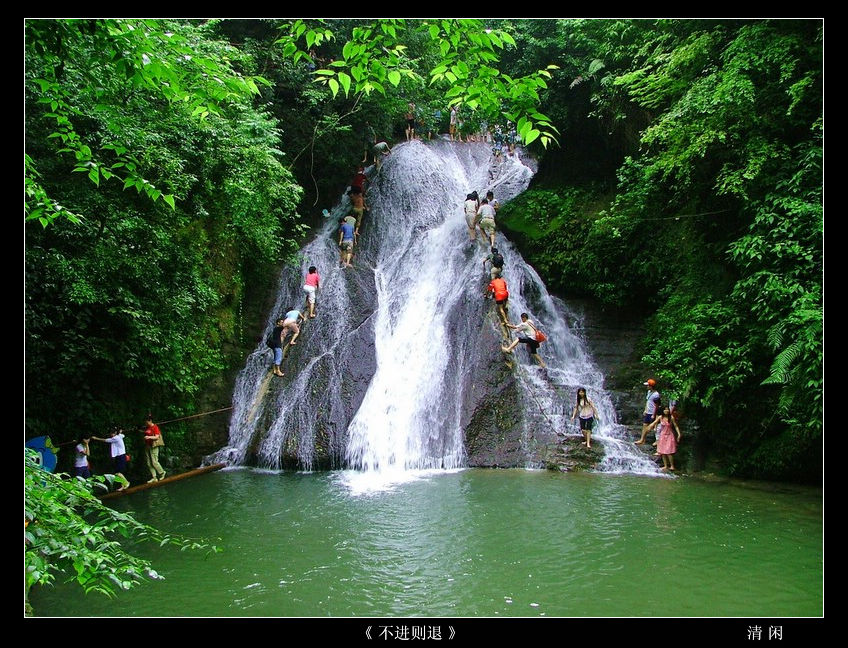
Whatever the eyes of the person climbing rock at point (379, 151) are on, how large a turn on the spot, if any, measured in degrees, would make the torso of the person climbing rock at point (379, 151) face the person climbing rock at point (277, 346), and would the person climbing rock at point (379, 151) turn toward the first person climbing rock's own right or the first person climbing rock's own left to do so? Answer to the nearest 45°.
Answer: approximately 180°

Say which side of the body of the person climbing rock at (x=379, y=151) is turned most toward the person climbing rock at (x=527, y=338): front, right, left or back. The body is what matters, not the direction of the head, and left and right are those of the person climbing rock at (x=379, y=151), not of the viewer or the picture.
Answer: right

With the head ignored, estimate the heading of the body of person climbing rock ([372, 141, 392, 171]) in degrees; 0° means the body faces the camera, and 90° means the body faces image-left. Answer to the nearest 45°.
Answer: approximately 180°

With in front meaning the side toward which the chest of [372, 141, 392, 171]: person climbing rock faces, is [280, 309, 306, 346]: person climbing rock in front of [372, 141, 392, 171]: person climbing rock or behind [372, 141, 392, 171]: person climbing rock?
behind

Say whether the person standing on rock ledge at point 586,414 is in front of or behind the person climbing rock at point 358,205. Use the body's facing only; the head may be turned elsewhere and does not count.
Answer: behind

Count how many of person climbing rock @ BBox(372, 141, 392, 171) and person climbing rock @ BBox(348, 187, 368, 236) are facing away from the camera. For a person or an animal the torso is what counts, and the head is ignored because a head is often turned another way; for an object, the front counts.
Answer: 2

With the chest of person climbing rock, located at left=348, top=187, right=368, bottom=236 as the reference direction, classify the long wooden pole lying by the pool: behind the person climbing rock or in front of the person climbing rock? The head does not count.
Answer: behind

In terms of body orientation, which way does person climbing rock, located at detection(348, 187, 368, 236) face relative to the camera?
away from the camera
